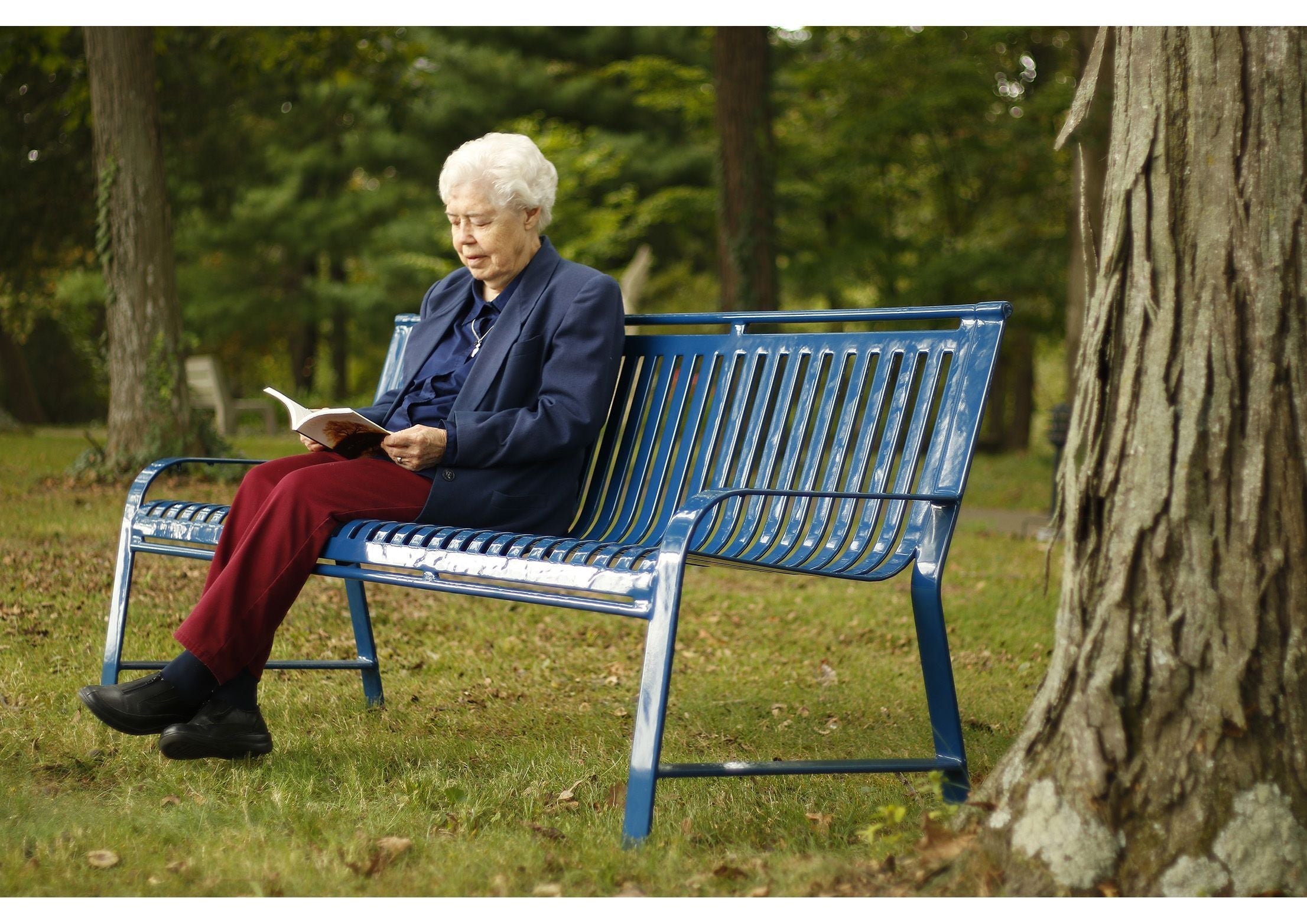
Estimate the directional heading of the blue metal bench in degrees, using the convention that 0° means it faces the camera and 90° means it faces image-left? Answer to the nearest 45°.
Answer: approximately 45°

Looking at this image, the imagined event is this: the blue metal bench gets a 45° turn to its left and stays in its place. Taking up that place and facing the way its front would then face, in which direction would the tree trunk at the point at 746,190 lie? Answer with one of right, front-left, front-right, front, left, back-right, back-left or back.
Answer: back

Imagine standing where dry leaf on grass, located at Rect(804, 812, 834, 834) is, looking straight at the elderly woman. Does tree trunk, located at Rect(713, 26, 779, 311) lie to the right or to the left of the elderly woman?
right

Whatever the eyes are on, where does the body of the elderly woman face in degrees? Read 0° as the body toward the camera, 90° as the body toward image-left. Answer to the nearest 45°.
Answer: approximately 45°

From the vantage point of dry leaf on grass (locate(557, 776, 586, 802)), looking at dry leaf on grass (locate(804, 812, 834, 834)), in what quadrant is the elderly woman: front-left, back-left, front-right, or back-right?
back-left

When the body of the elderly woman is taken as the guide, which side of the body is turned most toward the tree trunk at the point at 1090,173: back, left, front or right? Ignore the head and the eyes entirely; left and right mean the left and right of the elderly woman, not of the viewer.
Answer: back
